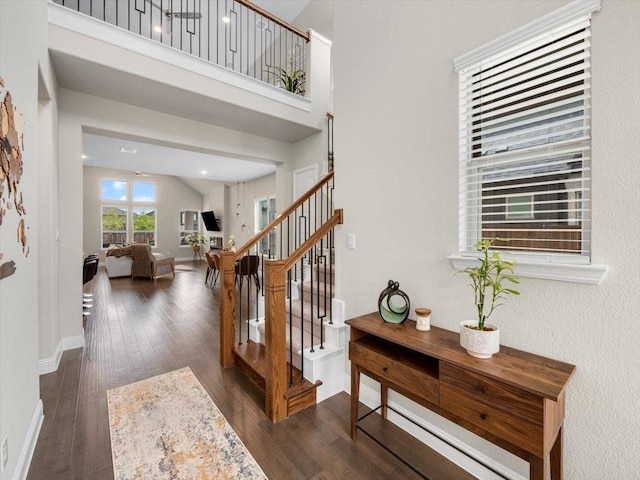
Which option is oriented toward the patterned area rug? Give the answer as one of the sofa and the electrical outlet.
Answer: the electrical outlet

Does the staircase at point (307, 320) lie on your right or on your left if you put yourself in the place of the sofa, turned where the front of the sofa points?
on your right

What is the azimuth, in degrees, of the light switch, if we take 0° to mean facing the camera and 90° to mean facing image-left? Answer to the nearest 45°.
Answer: approximately 45°

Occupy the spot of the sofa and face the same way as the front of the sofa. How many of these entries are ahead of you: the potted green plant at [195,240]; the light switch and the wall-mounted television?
2

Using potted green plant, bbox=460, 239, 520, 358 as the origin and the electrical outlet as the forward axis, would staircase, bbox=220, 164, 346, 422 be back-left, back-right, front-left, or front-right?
front-right

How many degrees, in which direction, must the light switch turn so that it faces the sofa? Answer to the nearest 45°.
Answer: approximately 90° to its right

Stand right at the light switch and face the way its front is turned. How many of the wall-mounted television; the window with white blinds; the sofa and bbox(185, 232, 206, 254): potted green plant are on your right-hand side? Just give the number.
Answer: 3

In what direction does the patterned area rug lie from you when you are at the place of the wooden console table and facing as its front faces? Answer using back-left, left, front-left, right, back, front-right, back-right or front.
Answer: front-right

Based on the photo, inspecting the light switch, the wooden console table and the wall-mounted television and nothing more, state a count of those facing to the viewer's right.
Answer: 0

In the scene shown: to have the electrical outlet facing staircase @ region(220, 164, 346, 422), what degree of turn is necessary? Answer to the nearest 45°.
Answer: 0° — it already faces it

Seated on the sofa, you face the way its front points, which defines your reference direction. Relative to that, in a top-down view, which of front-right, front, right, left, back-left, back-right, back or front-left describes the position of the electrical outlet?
back-right

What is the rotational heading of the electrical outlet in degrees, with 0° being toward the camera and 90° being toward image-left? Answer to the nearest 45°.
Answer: approximately 270°

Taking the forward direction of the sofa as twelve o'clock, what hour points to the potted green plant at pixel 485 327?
The potted green plant is roughly at 4 o'clock from the sofa.
